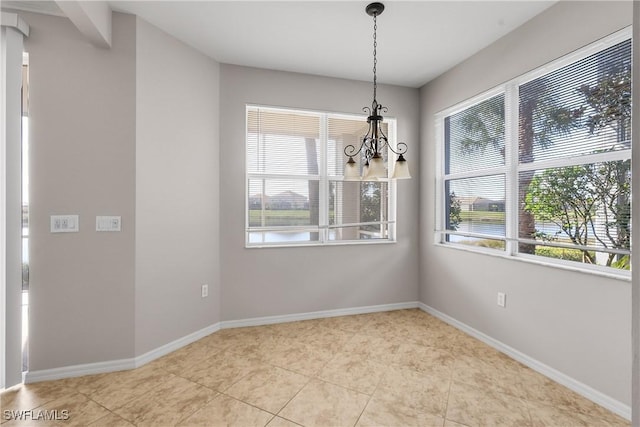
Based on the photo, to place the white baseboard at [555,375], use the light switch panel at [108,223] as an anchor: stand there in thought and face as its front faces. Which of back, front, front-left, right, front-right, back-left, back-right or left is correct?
front-left

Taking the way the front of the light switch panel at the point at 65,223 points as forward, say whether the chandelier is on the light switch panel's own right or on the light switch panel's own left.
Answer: on the light switch panel's own left

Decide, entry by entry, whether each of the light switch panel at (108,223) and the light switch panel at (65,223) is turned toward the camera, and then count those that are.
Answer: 2

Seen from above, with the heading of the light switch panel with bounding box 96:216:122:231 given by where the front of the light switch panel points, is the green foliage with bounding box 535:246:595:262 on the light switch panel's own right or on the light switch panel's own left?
on the light switch panel's own left

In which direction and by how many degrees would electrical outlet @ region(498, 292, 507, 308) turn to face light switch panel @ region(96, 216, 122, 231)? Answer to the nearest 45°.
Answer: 0° — it already faces it
